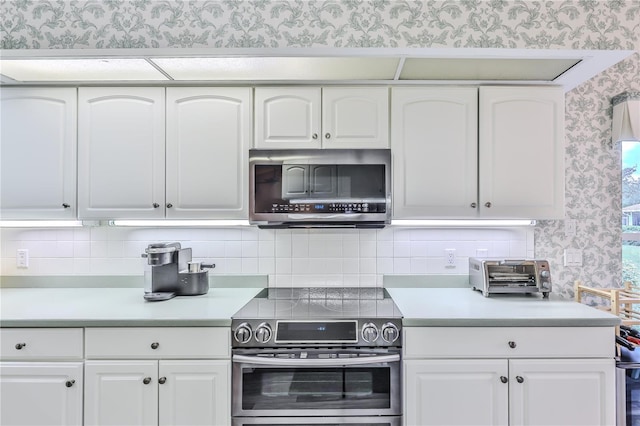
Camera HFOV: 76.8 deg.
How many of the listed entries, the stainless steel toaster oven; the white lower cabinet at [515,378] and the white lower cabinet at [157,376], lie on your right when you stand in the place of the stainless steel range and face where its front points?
1

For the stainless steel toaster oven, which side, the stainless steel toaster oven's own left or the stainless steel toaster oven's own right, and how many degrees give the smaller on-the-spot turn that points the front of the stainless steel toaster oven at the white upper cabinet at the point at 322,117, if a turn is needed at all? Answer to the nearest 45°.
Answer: approximately 45° to the stainless steel toaster oven's own right

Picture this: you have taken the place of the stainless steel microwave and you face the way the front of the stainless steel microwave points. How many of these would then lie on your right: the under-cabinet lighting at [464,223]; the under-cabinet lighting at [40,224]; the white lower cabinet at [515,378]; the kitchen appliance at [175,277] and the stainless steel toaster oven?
2

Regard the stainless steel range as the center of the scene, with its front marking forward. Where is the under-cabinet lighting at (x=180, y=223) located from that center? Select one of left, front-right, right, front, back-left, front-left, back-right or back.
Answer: back-right

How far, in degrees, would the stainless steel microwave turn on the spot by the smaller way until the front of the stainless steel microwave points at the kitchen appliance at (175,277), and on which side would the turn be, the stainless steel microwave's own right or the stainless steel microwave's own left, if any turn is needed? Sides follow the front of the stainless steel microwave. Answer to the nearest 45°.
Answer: approximately 90° to the stainless steel microwave's own right

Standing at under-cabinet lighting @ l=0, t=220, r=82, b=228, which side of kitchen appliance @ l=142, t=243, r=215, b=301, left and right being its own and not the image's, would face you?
right

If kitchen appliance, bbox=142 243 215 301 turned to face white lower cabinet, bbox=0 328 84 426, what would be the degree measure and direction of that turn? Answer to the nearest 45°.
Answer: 0° — it already faces it

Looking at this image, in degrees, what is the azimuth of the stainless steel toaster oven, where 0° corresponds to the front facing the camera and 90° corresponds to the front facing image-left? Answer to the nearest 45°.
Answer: approximately 0°

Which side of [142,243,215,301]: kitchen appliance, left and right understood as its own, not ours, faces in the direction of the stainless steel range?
left

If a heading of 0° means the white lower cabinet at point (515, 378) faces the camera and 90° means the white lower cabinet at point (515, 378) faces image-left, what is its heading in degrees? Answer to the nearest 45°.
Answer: approximately 0°

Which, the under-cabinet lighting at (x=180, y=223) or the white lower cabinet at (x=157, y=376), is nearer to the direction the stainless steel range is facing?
the white lower cabinet
